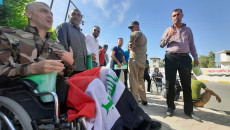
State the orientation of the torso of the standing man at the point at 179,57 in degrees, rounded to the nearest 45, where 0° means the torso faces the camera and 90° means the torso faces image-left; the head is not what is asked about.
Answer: approximately 0°

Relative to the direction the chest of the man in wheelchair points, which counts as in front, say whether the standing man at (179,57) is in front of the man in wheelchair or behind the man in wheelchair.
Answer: in front

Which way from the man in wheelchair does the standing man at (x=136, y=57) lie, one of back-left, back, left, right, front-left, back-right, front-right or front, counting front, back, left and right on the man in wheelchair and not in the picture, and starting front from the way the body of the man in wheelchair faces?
front-left

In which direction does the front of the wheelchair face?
to the viewer's right

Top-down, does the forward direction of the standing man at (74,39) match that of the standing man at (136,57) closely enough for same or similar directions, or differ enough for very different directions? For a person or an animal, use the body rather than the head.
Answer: very different directions

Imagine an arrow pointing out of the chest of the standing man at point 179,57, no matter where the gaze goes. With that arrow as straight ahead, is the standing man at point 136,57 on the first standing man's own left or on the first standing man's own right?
on the first standing man's own right

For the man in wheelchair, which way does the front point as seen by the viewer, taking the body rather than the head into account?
to the viewer's right

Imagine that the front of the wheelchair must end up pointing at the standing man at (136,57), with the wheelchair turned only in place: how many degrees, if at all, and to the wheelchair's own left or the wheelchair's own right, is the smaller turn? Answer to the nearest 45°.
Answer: approximately 45° to the wheelchair's own left

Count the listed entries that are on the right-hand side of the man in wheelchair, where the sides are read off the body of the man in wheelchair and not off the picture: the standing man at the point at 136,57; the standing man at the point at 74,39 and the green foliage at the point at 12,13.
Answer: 0

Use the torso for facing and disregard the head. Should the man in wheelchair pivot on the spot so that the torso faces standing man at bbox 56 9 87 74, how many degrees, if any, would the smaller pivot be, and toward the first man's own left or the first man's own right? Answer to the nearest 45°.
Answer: approximately 90° to the first man's own left

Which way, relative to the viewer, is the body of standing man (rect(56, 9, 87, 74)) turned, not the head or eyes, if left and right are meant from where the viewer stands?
facing the viewer and to the right of the viewer

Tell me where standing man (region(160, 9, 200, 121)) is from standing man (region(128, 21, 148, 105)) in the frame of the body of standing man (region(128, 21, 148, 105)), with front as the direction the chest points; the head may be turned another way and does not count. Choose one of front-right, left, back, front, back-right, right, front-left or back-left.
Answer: back
